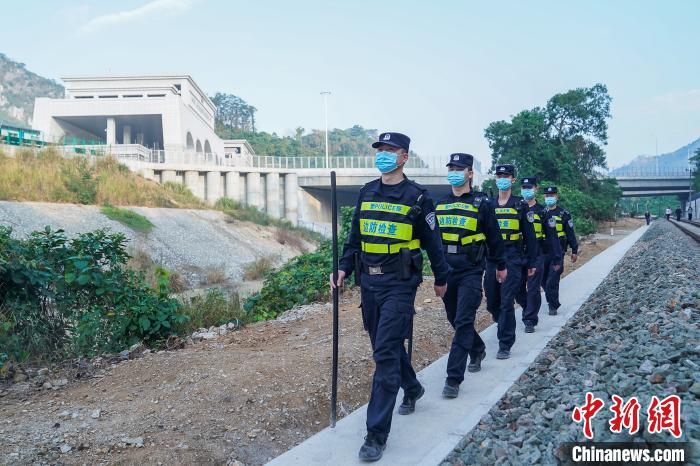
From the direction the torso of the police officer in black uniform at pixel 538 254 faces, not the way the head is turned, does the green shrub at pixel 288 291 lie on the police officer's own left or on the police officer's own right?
on the police officer's own right

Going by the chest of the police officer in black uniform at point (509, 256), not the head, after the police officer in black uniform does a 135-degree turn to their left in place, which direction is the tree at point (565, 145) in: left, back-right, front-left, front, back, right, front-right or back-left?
left

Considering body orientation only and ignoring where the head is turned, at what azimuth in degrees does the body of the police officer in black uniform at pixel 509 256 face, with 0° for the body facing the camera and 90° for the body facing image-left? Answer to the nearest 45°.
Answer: approximately 45°

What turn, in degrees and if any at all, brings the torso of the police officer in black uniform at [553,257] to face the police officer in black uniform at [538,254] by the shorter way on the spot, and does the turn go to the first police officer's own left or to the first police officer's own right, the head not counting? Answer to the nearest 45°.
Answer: approximately 45° to the first police officer's own left

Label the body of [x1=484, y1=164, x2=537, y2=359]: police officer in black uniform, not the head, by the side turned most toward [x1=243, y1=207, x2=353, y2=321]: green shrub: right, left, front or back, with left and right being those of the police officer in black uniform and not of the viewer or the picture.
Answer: right

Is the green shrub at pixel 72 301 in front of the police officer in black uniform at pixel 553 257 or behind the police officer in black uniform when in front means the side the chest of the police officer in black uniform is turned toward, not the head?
in front

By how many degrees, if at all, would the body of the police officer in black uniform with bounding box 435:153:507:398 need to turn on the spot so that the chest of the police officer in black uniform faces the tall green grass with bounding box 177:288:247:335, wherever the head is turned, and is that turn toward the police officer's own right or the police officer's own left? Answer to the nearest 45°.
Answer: approximately 90° to the police officer's own right

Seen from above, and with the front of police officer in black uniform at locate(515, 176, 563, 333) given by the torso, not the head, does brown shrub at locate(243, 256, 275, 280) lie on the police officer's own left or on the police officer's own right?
on the police officer's own right

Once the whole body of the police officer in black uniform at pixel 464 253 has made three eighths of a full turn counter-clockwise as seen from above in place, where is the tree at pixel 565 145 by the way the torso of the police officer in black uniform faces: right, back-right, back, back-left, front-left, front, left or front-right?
left

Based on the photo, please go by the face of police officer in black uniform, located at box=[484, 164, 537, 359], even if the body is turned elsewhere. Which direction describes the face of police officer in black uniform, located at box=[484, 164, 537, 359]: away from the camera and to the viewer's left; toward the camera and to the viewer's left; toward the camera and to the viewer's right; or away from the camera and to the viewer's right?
toward the camera and to the viewer's left

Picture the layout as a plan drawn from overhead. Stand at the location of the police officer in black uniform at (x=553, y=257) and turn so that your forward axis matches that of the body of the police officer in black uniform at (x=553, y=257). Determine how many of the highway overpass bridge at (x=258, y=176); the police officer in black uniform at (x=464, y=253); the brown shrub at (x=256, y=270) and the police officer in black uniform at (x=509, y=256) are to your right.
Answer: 2
